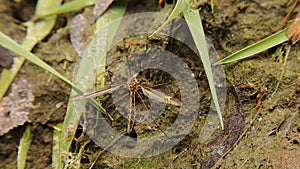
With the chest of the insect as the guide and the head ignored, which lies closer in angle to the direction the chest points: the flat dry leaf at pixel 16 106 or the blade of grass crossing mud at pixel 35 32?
the blade of grass crossing mud

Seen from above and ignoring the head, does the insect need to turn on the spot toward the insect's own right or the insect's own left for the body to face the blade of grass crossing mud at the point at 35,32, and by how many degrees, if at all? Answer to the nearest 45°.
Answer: approximately 45° to the insect's own left

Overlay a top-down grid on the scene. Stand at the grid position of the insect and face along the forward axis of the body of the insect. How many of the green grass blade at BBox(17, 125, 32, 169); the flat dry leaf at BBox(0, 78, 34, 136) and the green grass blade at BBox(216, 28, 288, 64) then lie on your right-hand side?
1

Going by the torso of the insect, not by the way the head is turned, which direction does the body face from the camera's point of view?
away from the camera

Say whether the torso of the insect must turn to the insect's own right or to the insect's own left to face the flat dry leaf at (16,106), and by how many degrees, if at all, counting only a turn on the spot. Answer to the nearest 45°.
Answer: approximately 45° to the insect's own left

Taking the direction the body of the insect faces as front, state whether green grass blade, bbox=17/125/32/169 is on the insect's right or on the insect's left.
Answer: on the insect's left
